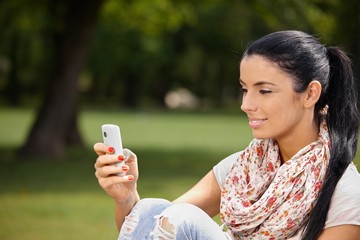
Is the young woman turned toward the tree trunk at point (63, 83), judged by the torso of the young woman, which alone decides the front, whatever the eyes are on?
no

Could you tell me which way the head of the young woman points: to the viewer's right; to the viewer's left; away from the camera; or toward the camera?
to the viewer's left

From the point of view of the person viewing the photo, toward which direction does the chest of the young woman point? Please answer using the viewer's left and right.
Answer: facing the viewer and to the left of the viewer
